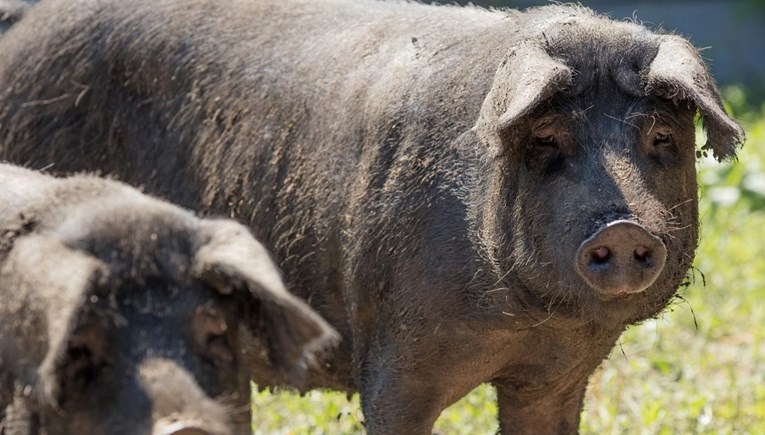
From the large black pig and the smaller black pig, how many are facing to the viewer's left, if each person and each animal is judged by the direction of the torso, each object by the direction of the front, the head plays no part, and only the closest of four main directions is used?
0

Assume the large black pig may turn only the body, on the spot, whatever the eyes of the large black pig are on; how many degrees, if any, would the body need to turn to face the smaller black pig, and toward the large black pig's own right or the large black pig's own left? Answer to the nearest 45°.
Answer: approximately 90° to the large black pig's own right

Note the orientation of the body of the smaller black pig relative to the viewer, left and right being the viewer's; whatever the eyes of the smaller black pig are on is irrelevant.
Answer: facing the viewer and to the right of the viewer

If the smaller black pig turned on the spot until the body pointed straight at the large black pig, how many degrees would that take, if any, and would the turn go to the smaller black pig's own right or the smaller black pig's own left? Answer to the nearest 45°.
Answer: approximately 90° to the smaller black pig's own left
